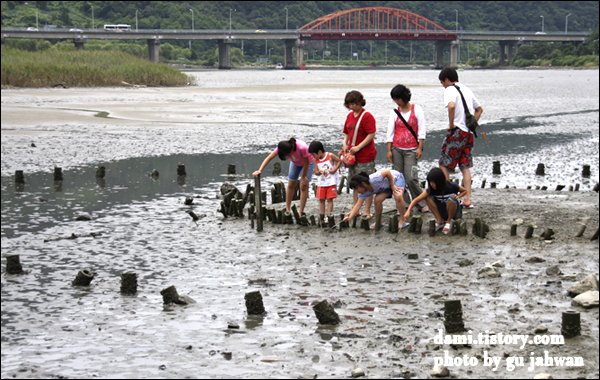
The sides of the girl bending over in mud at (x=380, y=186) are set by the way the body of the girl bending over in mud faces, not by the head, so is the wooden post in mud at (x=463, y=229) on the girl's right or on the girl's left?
on the girl's left

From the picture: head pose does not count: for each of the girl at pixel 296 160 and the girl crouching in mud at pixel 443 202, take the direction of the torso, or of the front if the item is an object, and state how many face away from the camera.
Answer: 0

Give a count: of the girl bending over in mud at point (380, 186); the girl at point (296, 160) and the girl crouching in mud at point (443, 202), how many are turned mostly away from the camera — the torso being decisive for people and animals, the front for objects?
0

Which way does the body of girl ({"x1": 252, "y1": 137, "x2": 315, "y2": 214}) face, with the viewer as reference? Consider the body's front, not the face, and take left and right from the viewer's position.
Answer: facing the viewer and to the left of the viewer

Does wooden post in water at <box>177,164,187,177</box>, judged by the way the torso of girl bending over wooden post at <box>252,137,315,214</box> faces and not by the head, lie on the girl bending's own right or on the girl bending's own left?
on the girl bending's own right

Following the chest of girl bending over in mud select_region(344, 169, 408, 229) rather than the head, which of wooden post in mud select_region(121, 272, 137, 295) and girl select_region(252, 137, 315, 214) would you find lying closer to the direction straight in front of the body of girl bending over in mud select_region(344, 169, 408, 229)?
the wooden post in mud

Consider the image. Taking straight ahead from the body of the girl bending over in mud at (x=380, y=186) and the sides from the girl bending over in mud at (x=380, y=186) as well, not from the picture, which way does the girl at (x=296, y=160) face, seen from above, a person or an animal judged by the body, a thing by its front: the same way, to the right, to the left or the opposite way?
the same way

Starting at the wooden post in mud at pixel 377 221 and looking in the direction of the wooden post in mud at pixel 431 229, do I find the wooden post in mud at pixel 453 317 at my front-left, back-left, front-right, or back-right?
front-right

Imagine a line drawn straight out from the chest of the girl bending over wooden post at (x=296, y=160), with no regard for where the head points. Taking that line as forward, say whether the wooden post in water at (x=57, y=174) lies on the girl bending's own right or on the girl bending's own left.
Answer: on the girl bending's own right

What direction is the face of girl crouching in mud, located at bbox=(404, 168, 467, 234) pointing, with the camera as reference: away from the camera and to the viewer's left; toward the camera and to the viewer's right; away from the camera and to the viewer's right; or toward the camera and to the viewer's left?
toward the camera and to the viewer's left

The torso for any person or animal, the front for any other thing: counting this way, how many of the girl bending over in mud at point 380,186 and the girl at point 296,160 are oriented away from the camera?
0

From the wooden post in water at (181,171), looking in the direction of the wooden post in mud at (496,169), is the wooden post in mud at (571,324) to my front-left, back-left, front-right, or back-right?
front-right
